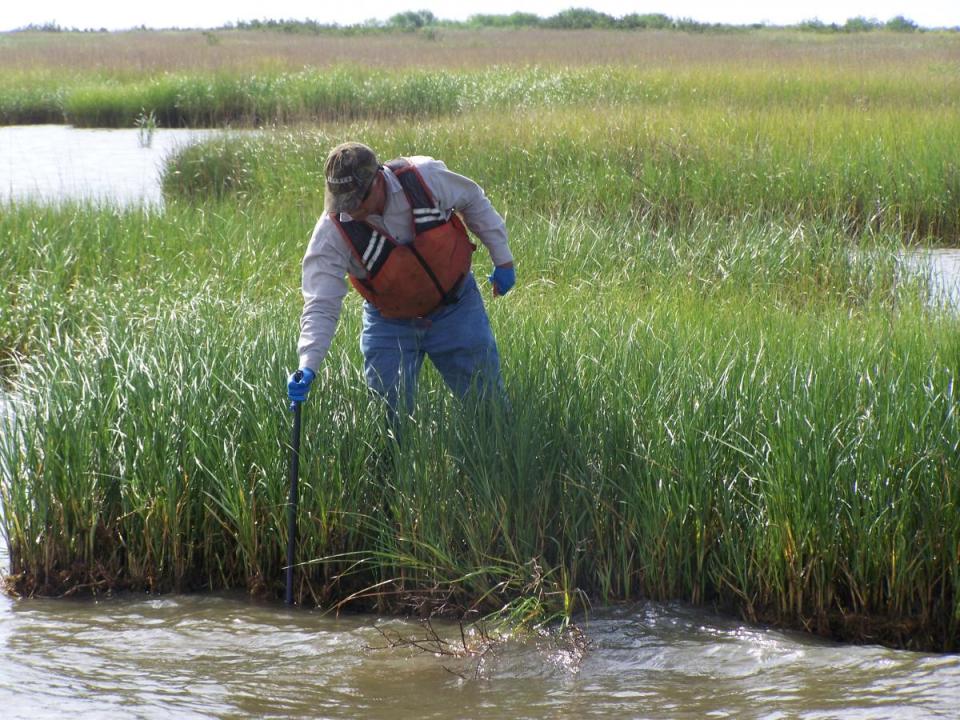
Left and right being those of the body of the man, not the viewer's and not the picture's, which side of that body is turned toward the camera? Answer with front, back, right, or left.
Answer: front
